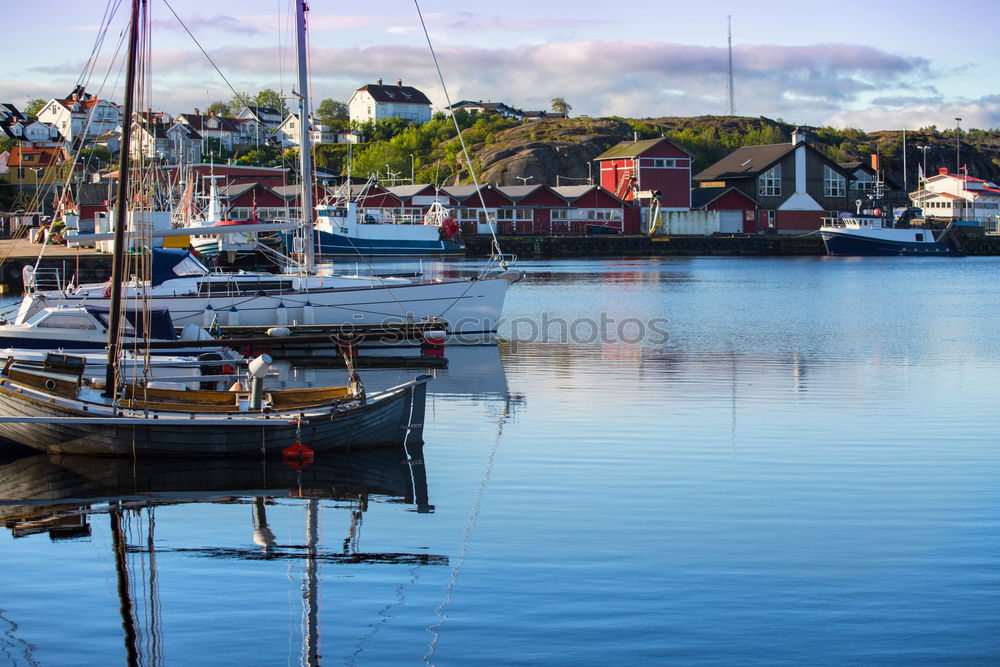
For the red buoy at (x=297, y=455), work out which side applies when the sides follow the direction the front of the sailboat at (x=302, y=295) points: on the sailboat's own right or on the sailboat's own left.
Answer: on the sailboat's own right

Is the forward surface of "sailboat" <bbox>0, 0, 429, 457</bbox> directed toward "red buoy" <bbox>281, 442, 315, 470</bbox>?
no

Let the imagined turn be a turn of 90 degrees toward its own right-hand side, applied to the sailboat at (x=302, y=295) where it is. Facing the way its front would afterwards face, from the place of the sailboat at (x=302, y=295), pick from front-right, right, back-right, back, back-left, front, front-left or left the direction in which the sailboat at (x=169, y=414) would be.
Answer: front

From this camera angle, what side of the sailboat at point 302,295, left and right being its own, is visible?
right
